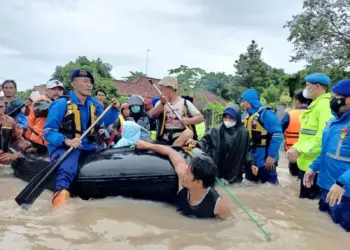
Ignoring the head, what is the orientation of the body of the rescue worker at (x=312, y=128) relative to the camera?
to the viewer's left

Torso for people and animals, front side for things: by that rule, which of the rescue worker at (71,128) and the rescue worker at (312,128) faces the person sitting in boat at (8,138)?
the rescue worker at (312,128)

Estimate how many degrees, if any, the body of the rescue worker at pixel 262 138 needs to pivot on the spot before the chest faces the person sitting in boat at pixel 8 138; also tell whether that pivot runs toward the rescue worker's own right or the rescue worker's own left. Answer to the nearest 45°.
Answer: approximately 45° to the rescue worker's own right

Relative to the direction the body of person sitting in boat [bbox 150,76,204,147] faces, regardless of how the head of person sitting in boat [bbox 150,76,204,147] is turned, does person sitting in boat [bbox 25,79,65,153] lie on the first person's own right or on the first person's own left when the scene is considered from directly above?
on the first person's own right
